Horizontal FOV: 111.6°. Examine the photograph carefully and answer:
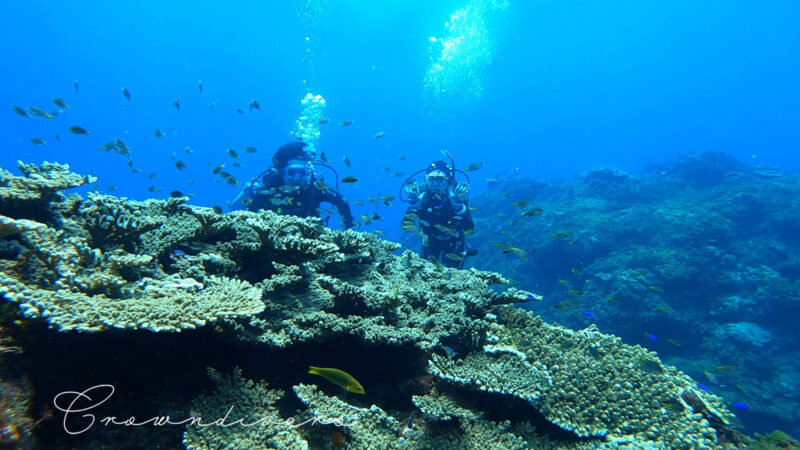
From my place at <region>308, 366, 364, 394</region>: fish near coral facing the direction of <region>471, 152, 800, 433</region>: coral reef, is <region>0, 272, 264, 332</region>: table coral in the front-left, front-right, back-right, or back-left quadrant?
back-left

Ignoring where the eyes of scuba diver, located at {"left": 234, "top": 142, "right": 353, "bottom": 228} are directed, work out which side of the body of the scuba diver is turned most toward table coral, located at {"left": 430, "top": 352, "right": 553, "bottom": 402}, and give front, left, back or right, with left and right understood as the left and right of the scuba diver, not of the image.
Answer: front

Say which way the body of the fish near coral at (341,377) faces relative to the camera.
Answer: to the viewer's right

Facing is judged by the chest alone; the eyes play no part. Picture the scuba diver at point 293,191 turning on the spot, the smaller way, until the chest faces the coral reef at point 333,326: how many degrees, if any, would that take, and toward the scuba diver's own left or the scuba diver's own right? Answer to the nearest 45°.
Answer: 0° — they already face it

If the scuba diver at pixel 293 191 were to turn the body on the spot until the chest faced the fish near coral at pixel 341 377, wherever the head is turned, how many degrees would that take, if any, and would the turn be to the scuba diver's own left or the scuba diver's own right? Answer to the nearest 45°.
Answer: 0° — they already face it

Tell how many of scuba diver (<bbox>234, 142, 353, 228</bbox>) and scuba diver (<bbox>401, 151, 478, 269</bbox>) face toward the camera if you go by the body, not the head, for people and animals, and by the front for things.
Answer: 2

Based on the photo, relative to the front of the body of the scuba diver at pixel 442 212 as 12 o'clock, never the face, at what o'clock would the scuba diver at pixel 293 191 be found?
the scuba diver at pixel 293 191 is roughly at 3 o'clock from the scuba diver at pixel 442 212.

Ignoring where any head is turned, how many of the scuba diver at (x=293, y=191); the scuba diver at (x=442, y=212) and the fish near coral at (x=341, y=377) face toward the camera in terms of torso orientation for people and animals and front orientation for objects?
2
